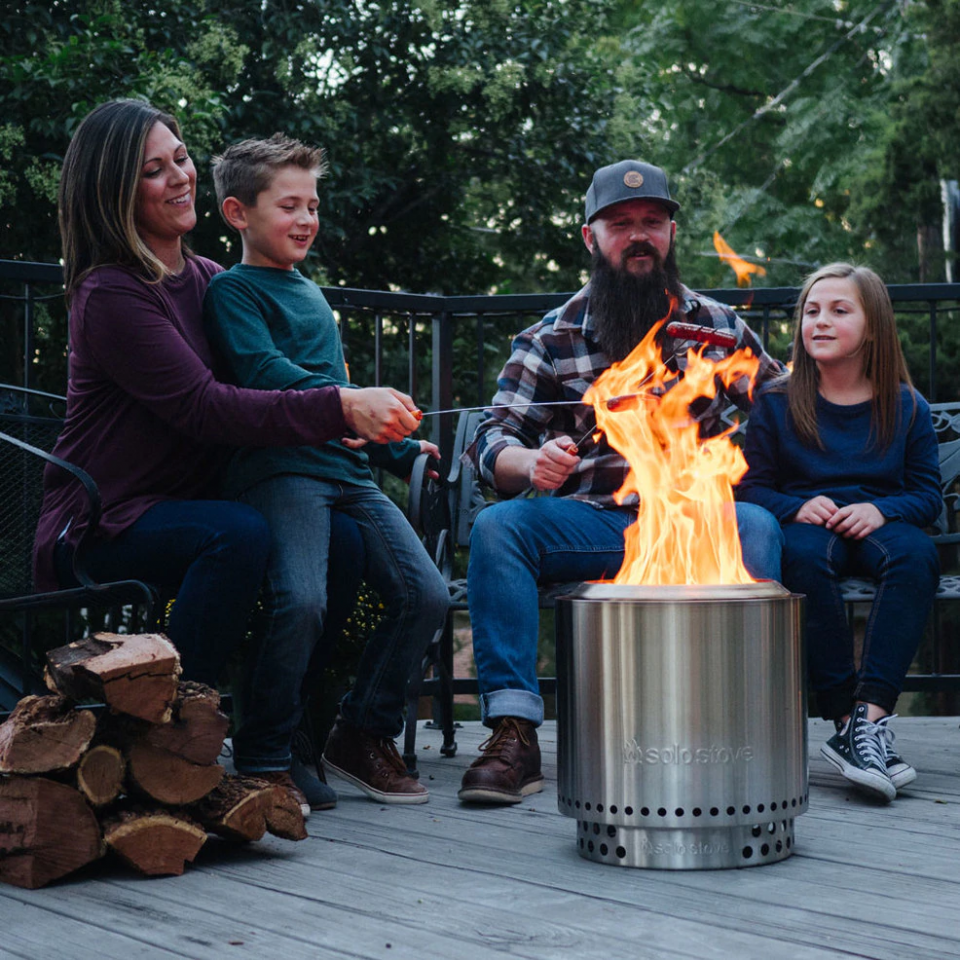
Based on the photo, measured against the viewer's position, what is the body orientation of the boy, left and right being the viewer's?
facing the viewer and to the right of the viewer

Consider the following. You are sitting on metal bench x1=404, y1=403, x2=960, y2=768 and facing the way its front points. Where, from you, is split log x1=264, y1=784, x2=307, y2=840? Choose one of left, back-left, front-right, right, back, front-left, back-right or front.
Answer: front

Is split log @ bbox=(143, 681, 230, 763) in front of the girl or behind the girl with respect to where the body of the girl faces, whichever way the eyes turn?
in front

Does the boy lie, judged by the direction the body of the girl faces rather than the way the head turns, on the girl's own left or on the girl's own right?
on the girl's own right

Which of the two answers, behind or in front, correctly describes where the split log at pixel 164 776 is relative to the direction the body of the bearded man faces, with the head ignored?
in front

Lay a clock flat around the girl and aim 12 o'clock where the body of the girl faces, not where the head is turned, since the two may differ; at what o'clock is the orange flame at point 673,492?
The orange flame is roughly at 1 o'clock from the girl.

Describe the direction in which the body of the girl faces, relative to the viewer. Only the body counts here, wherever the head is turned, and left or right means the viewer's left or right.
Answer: facing the viewer

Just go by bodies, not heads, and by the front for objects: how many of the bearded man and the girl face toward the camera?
2

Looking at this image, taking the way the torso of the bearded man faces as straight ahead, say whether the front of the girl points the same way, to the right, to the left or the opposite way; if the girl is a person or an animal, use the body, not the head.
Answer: the same way

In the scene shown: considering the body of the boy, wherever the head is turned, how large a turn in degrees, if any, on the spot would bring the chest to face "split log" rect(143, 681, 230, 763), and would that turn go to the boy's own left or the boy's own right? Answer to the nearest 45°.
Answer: approximately 45° to the boy's own right

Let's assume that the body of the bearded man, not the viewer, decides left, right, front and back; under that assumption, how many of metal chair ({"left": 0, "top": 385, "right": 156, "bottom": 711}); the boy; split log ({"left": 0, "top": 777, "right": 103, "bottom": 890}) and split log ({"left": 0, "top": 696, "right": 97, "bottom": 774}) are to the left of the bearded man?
0

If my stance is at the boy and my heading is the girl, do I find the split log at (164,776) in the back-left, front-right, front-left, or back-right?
back-right

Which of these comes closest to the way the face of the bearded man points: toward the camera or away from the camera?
toward the camera

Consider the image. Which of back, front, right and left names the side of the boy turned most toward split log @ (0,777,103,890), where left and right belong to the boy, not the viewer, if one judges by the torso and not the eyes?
right

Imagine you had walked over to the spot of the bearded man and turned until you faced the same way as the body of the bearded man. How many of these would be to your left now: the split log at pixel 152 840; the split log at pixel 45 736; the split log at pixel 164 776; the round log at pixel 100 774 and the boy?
0

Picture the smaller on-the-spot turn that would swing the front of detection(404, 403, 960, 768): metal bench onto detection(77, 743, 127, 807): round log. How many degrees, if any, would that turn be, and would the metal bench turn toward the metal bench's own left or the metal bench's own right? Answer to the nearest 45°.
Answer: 0° — it already faces it

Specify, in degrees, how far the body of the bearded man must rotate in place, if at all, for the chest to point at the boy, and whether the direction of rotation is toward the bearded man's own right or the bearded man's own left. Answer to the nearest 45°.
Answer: approximately 45° to the bearded man's own right

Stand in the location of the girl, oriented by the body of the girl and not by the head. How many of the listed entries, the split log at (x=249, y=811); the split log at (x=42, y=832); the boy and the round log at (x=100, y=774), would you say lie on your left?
0

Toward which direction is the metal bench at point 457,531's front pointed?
toward the camera

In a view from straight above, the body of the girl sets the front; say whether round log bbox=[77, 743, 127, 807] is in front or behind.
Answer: in front
